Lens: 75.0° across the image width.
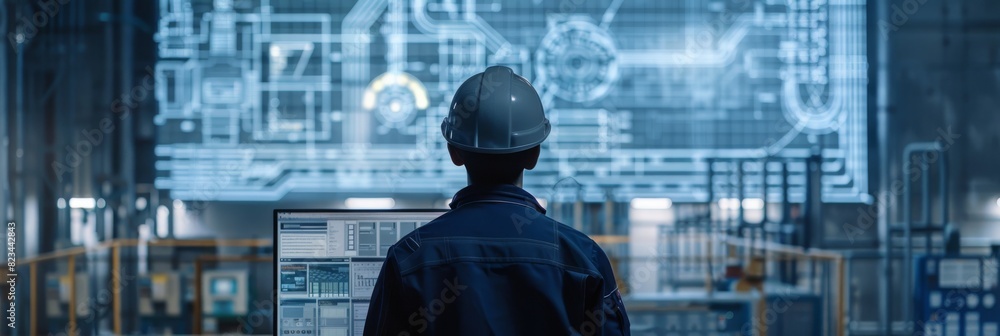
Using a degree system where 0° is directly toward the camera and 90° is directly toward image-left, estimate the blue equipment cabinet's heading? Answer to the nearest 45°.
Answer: approximately 0°

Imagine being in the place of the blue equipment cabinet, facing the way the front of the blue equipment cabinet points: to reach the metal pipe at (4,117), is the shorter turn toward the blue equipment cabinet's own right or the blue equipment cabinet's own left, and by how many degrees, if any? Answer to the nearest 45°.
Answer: approximately 45° to the blue equipment cabinet's own right

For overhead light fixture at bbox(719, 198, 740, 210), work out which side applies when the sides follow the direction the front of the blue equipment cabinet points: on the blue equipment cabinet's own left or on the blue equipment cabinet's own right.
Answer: on the blue equipment cabinet's own right

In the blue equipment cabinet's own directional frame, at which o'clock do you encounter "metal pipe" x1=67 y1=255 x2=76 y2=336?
The metal pipe is roughly at 2 o'clock from the blue equipment cabinet.

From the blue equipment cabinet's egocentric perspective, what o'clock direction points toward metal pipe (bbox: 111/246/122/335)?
The metal pipe is roughly at 2 o'clock from the blue equipment cabinet.
